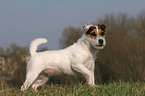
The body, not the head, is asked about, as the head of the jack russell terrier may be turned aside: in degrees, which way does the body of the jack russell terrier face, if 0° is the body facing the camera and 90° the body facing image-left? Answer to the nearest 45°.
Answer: approximately 270°
